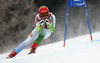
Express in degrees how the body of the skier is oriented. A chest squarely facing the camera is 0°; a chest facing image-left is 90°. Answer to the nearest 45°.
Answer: approximately 0°
